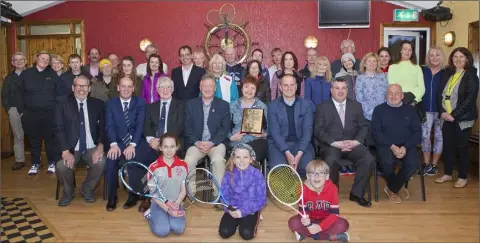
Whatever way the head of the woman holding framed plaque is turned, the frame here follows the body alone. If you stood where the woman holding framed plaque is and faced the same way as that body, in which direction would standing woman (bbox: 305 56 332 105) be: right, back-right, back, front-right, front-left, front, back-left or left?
back-left

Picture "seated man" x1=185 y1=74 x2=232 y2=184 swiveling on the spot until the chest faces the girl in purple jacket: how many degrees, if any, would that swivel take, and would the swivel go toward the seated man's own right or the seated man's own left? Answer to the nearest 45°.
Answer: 0° — they already face them

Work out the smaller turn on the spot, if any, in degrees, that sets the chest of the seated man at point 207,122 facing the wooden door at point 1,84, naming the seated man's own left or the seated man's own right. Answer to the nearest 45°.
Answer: approximately 135° to the seated man's own right

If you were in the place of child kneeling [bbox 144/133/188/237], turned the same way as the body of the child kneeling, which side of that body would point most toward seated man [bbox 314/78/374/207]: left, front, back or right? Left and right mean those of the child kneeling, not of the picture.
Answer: left
